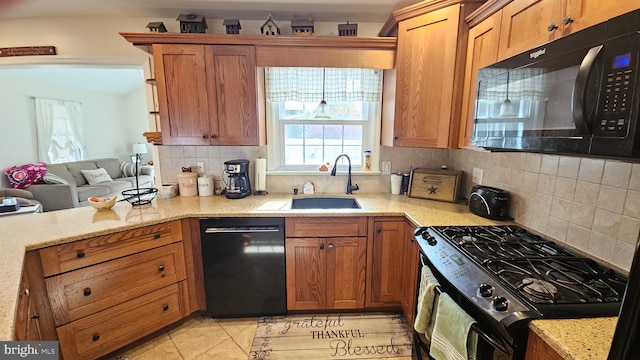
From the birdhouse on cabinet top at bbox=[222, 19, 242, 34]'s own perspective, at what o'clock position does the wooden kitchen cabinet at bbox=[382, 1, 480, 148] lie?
The wooden kitchen cabinet is roughly at 10 o'clock from the birdhouse on cabinet top.

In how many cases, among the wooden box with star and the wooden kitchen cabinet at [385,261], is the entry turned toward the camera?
2

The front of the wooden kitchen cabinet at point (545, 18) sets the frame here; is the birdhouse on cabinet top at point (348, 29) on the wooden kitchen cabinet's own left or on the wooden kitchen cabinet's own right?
on the wooden kitchen cabinet's own right

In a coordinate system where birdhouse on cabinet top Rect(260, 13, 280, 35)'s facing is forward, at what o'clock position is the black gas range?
The black gas range is roughly at 11 o'clock from the birdhouse on cabinet top.

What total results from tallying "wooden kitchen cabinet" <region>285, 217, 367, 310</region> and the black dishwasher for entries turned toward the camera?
2

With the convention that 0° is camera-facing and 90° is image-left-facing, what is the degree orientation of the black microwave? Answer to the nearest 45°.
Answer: approximately 45°

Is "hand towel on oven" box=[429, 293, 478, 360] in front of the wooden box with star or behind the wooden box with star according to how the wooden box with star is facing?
in front

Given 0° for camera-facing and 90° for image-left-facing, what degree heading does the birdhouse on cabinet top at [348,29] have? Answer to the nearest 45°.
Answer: approximately 0°

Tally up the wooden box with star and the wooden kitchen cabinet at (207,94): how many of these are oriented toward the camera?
2

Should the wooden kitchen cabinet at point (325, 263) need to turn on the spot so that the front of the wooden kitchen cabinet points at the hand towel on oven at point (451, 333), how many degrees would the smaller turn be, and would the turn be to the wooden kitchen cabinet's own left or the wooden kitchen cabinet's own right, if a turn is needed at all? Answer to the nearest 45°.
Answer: approximately 45° to the wooden kitchen cabinet's own left

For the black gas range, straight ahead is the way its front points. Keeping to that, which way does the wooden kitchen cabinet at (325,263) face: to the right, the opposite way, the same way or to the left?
to the left

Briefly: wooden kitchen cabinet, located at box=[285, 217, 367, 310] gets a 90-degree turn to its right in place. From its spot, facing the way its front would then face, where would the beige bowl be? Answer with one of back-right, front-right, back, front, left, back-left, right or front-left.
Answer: front

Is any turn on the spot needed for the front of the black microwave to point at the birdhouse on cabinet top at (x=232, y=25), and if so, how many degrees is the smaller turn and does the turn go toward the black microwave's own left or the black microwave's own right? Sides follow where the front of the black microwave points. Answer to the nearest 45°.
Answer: approximately 45° to the black microwave's own right
